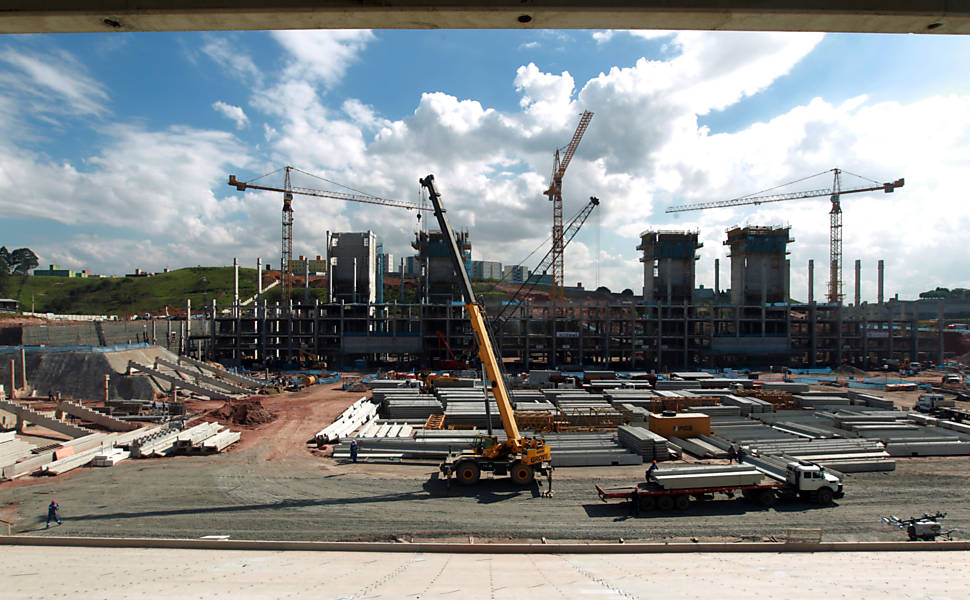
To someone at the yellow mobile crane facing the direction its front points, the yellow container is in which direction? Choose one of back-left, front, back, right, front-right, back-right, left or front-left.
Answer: back-right

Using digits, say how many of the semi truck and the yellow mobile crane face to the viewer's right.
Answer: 1

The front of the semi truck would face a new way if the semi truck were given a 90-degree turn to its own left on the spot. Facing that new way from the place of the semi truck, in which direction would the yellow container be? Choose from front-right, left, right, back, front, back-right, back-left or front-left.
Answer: front

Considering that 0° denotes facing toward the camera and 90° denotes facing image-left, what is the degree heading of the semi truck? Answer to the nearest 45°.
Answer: approximately 270°

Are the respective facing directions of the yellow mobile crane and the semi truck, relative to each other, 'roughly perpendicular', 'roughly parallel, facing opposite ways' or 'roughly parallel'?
roughly parallel, facing opposite ways

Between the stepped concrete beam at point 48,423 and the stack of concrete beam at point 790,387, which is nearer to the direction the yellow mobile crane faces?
the stepped concrete beam

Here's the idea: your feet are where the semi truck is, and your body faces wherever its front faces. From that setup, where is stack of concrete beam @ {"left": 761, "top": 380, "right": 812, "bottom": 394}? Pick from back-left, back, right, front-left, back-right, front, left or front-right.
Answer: left

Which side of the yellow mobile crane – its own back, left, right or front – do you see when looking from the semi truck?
back

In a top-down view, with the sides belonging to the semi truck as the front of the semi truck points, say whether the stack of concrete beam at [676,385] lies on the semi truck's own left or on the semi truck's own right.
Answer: on the semi truck's own left

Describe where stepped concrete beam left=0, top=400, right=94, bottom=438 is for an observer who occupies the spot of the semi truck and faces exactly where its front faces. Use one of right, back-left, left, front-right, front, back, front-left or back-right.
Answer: back

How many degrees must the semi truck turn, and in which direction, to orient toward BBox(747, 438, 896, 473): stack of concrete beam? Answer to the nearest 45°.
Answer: approximately 45° to its left

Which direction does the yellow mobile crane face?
to the viewer's left

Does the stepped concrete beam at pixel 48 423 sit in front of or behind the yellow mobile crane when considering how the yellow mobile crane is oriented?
in front
